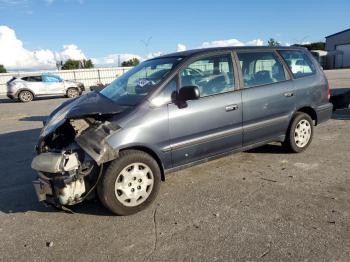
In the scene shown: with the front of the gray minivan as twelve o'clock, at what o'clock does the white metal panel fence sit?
The white metal panel fence is roughly at 4 o'clock from the gray minivan.

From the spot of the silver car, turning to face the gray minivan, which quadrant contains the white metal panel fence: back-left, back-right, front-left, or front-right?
back-left

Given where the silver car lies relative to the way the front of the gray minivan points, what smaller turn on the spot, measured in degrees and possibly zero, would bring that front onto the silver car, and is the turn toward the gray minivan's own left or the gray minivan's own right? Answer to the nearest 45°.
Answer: approximately 90° to the gray minivan's own right

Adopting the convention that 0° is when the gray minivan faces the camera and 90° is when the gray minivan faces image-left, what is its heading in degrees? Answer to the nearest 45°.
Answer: approximately 45°
